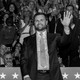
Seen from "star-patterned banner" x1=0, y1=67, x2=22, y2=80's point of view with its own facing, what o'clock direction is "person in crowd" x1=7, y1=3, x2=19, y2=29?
The person in crowd is roughly at 6 o'clock from the star-patterned banner.

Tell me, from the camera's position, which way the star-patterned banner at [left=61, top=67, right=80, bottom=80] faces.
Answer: facing the viewer

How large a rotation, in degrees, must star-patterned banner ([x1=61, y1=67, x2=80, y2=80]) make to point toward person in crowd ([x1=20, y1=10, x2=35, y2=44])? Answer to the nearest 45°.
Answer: approximately 135° to its right

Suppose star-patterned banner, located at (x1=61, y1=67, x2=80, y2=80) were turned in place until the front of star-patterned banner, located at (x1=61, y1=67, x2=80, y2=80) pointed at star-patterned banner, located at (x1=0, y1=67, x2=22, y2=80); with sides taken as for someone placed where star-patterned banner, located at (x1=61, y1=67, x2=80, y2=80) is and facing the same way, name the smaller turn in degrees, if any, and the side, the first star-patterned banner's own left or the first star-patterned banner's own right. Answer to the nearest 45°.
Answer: approximately 90° to the first star-patterned banner's own right

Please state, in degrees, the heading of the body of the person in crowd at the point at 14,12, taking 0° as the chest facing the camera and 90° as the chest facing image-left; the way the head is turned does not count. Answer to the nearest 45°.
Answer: approximately 0°

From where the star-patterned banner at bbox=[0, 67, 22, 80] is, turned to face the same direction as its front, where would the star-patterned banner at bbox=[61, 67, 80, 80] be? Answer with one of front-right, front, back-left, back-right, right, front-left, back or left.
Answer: left

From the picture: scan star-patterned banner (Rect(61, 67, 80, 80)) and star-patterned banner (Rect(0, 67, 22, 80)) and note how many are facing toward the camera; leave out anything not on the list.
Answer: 2

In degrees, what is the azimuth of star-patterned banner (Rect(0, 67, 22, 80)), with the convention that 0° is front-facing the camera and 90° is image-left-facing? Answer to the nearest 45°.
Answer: approximately 0°

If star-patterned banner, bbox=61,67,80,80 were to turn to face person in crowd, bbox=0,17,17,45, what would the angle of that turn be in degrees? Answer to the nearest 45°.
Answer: approximately 135° to its right

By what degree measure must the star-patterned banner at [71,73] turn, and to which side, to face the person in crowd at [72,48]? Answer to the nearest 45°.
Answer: approximately 180°
